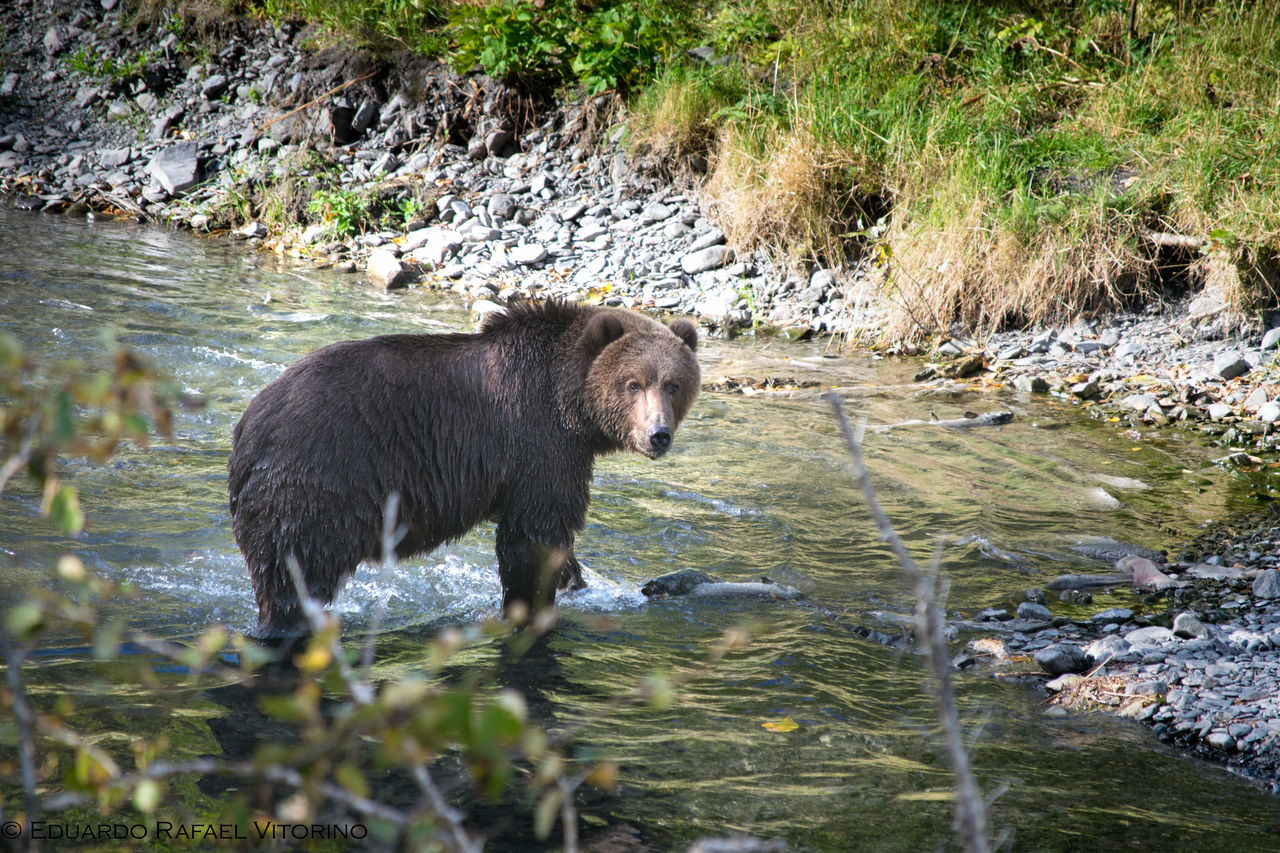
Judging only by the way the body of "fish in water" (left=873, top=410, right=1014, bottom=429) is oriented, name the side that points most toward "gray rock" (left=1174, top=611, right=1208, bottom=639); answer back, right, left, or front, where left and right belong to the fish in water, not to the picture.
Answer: right

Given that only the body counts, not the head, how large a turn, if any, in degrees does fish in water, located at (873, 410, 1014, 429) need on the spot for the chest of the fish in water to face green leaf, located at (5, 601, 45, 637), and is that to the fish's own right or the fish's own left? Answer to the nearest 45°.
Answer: approximately 90° to the fish's own right

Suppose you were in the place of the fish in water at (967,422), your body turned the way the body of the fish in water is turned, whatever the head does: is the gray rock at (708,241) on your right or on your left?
on your left

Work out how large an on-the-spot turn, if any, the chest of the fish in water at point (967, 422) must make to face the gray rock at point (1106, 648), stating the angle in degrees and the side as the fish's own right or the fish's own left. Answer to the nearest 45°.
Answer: approximately 90° to the fish's own right

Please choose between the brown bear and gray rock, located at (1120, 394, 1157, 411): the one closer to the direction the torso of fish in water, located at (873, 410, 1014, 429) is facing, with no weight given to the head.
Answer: the gray rock

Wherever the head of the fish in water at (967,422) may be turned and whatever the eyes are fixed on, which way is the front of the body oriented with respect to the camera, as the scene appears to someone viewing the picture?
to the viewer's right

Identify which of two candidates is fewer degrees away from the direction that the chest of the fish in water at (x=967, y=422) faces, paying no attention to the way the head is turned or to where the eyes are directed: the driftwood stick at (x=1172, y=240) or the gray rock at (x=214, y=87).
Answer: the driftwood stick

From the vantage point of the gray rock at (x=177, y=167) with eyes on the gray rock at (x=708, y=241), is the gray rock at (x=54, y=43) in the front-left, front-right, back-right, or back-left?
back-left

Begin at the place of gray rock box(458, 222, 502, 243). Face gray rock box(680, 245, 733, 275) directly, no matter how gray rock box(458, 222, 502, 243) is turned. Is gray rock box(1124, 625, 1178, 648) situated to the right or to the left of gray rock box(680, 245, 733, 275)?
right

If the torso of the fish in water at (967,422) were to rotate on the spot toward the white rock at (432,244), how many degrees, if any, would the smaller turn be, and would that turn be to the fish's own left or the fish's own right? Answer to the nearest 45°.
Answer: approximately 135° to the fish's own left

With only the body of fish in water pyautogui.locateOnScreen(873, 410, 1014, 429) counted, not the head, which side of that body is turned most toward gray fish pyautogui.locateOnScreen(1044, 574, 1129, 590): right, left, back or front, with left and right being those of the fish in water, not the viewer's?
right

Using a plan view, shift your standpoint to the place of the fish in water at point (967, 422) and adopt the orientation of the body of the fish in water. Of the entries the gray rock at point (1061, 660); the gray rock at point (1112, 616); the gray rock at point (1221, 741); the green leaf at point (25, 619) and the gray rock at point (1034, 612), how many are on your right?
5
